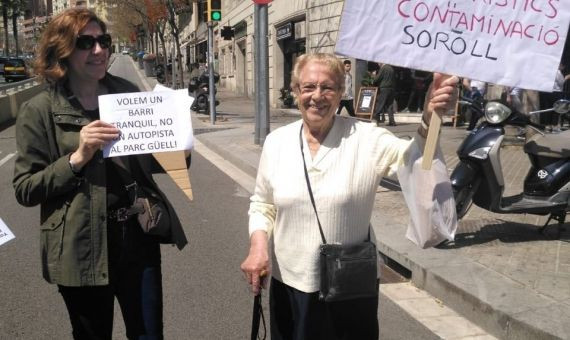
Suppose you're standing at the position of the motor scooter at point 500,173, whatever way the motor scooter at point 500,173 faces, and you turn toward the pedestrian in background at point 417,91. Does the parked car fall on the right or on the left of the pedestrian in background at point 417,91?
left

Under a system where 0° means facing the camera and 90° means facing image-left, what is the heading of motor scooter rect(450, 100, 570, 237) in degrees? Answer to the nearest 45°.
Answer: approximately 45°

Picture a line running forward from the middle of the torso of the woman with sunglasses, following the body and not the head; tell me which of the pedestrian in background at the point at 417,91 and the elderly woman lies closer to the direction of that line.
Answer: the elderly woman

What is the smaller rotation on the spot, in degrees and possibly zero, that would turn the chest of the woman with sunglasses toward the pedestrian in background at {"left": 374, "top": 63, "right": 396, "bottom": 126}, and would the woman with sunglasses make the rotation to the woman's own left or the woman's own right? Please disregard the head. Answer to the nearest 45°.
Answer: approximately 90° to the woman's own left

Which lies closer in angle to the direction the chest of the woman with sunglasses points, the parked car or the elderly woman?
the elderly woman

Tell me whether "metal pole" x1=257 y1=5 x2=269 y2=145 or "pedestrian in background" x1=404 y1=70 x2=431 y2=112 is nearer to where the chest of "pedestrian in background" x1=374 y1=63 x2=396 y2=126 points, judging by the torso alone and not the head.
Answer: the metal pole

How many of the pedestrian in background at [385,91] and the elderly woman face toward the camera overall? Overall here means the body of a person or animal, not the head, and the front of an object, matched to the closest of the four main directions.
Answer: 1

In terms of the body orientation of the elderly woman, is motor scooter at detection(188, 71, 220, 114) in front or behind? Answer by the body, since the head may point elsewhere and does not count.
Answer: behind

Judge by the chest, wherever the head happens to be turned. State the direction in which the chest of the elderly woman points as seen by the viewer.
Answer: toward the camera

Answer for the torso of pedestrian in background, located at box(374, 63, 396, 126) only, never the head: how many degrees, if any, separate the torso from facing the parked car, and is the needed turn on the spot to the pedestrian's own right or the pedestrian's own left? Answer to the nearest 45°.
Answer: approximately 45° to the pedestrian's own right
